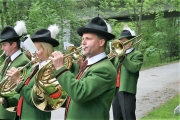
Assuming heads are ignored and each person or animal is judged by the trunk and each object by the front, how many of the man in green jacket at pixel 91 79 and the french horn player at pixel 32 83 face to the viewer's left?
2

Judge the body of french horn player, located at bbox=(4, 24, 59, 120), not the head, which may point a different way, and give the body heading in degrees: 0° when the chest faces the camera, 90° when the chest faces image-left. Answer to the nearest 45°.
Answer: approximately 90°

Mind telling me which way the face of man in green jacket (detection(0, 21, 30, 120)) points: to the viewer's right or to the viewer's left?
to the viewer's left

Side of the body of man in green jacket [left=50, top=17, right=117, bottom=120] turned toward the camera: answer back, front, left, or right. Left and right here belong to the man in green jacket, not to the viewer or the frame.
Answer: left

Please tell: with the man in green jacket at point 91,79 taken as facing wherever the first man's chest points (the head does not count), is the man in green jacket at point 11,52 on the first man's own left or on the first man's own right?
on the first man's own right

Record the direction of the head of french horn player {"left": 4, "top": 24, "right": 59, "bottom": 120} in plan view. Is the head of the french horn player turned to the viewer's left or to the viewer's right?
to the viewer's left

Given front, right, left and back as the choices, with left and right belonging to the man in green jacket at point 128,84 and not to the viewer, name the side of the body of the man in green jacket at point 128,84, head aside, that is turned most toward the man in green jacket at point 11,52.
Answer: front

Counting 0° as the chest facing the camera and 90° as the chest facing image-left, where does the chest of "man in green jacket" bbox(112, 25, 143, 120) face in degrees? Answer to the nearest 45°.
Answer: approximately 45°

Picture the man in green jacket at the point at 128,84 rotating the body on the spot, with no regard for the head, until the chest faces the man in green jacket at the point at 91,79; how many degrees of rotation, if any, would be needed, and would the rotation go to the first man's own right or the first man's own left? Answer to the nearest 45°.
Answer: approximately 45° to the first man's own left

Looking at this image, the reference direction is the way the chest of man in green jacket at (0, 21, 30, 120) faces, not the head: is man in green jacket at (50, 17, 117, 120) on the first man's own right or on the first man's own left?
on the first man's own left
